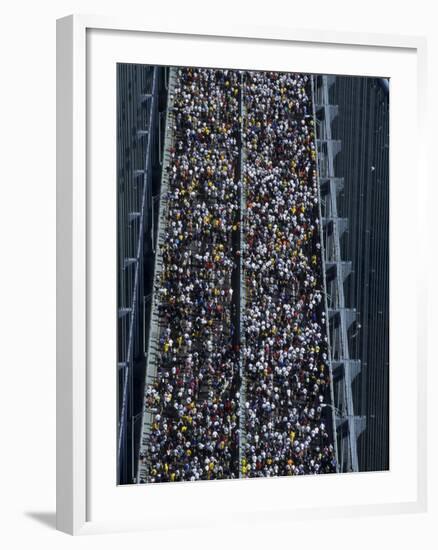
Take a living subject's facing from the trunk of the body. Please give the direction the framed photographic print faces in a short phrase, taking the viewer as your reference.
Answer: facing the viewer and to the right of the viewer
